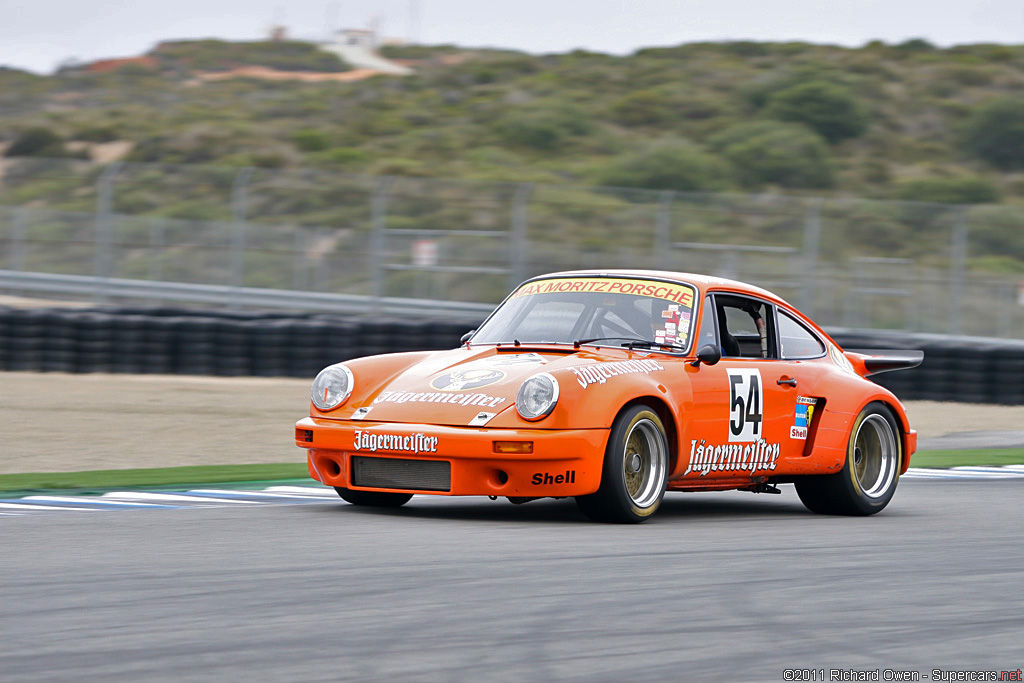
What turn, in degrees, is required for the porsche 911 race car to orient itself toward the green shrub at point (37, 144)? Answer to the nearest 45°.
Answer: approximately 90° to its right

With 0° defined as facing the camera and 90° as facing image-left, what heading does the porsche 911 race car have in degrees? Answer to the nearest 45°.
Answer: approximately 45°

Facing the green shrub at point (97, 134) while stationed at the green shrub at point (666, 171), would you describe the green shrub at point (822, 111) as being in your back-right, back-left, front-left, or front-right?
back-right

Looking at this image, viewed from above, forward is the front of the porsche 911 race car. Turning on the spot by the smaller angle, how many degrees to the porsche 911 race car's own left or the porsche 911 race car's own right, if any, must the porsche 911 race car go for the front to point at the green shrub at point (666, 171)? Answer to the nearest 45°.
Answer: approximately 135° to the porsche 911 race car's own right

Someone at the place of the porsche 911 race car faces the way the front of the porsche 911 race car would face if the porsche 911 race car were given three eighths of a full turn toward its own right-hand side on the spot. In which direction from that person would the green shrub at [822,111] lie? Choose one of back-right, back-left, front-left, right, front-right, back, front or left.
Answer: front

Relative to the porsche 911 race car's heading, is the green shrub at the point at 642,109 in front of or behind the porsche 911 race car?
behind

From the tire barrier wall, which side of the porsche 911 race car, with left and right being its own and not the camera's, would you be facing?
right

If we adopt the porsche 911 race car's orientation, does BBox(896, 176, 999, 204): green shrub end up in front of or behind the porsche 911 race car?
behind

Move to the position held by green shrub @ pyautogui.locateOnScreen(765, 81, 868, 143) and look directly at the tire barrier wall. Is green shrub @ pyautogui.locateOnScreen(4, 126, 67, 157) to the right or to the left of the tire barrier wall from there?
right

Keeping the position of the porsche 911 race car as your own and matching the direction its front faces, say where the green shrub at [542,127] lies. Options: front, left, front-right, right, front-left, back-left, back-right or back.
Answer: back-right

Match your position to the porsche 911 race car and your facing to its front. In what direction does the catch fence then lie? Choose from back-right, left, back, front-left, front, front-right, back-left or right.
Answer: back-right

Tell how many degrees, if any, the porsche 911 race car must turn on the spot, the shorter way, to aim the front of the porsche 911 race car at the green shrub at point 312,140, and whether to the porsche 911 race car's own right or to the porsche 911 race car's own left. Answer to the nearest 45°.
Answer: approximately 135° to the porsche 911 race car's own right
